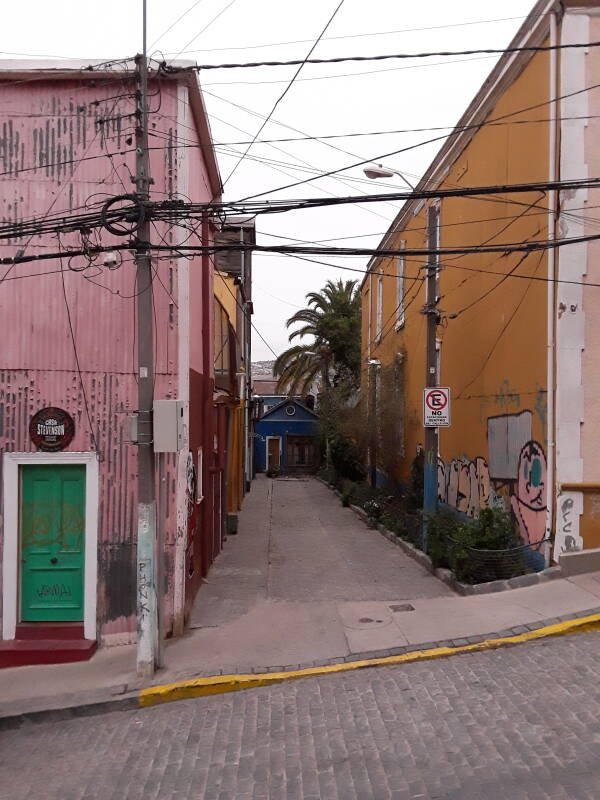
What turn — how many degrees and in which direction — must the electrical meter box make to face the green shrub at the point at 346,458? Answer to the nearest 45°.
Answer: approximately 135° to its left

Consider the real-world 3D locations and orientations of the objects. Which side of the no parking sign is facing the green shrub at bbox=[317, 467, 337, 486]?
back

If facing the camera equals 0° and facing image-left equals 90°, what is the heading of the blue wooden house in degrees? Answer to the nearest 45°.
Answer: approximately 0°

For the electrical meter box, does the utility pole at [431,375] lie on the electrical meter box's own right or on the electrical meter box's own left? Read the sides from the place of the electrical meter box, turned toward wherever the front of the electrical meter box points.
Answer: on the electrical meter box's own left

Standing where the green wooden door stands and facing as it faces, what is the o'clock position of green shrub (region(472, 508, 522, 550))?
The green shrub is roughly at 9 o'clock from the green wooden door.

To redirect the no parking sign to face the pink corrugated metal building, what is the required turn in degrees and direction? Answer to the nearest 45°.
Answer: approximately 45° to its right

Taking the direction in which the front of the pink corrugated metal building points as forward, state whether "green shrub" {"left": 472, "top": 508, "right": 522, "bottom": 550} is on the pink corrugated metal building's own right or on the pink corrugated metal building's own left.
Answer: on the pink corrugated metal building's own left

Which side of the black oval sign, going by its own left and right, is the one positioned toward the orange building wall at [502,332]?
left

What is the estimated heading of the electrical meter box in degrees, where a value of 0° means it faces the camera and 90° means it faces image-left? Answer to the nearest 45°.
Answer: approximately 315°

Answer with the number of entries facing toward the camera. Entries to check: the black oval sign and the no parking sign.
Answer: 2
